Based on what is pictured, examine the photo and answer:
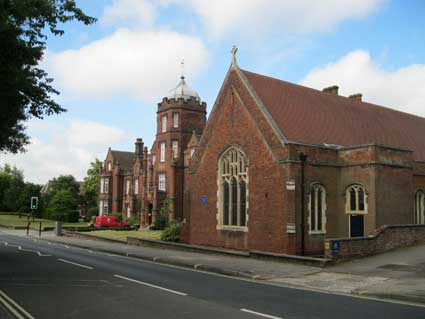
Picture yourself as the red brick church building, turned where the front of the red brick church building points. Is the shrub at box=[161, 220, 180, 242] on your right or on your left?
on your right

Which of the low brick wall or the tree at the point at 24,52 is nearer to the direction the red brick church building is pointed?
the tree

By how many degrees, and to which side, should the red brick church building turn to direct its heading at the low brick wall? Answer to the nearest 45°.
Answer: approximately 90° to its left

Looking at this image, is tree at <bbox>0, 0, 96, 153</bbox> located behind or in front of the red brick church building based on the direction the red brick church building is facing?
in front

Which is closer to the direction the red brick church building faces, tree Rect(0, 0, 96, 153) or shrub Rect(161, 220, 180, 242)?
the tree

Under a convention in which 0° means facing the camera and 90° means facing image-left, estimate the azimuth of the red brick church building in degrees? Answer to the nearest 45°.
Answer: approximately 45°
